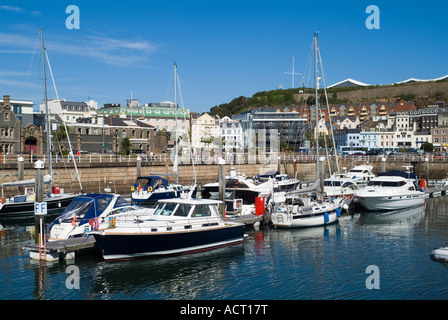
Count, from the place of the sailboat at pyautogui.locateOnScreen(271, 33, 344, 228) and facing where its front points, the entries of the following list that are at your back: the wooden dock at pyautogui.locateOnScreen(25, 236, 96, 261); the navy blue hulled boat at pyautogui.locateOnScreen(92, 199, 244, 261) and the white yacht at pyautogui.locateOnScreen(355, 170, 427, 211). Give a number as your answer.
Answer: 2

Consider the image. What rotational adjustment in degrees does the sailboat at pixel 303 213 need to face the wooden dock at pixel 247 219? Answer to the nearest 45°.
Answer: approximately 135° to its left

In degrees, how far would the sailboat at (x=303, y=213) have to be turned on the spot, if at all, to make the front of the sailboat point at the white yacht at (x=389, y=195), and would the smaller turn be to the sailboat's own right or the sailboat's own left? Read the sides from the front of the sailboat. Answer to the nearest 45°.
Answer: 0° — it already faces it

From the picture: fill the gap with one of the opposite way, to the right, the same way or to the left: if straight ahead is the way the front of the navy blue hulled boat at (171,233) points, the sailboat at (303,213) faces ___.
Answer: the opposite way

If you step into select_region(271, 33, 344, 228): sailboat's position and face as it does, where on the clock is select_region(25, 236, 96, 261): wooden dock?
The wooden dock is roughly at 6 o'clock from the sailboat.
